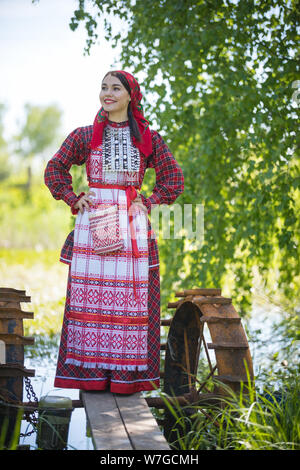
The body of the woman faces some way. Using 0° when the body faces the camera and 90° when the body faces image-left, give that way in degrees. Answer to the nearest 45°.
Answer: approximately 0°
